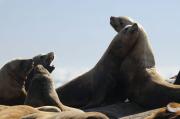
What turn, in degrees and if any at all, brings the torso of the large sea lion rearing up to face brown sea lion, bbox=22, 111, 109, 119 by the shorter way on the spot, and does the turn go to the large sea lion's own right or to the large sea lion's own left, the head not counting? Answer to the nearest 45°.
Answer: approximately 90° to the large sea lion's own right

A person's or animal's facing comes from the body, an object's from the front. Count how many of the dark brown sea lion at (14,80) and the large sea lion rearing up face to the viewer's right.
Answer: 2

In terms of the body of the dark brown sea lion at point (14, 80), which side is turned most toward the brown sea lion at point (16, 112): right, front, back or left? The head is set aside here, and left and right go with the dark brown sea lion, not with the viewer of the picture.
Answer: right

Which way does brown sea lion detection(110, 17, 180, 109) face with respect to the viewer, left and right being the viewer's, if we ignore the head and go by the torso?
facing to the left of the viewer

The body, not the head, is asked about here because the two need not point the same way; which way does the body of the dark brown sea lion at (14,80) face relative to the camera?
to the viewer's right

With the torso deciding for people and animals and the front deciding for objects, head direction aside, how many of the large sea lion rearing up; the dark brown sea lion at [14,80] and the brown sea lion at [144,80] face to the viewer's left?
1

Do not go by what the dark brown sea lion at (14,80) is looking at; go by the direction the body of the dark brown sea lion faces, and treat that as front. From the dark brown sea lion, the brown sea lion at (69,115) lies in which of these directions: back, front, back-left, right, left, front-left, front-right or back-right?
right

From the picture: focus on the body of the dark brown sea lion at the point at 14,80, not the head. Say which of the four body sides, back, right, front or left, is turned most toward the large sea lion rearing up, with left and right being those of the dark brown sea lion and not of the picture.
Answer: front

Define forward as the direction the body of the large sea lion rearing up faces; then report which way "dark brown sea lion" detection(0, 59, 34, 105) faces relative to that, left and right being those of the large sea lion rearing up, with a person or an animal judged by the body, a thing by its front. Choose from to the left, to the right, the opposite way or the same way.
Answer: the same way

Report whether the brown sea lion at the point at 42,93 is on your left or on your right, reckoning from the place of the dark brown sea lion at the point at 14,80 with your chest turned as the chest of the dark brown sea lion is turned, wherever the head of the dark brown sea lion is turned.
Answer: on your right

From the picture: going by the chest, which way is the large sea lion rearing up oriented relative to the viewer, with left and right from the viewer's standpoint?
facing to the right of the viewer

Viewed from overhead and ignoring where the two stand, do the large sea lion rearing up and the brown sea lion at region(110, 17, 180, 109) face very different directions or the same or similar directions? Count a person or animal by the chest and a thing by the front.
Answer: very different directions

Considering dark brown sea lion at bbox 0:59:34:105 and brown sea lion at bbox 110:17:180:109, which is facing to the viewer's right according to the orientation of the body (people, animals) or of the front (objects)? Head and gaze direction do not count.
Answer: the dark brown sea lion
